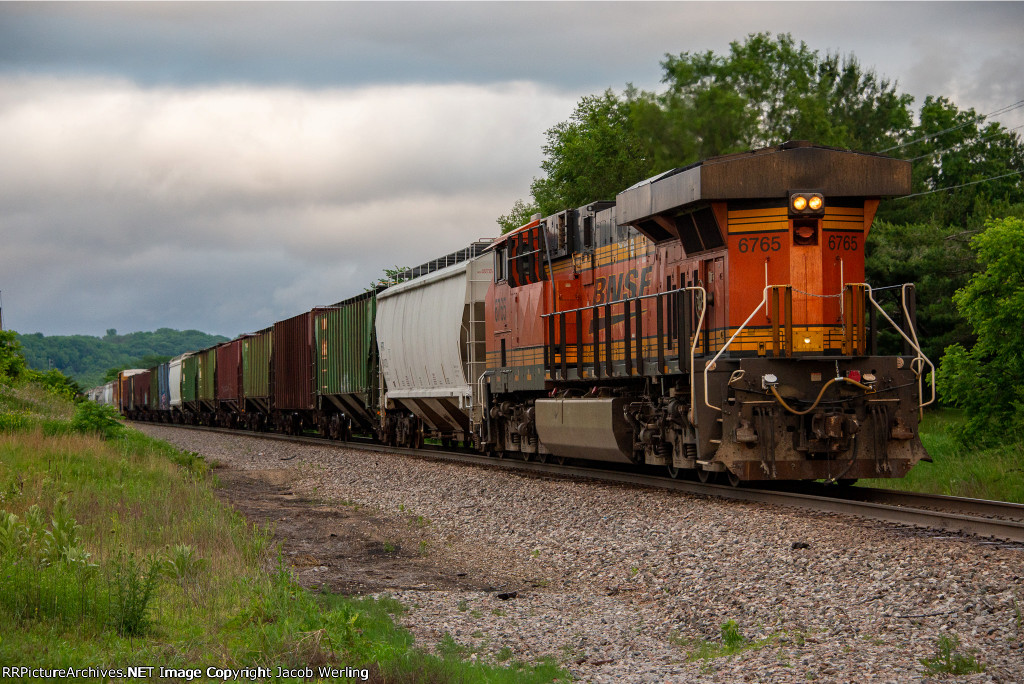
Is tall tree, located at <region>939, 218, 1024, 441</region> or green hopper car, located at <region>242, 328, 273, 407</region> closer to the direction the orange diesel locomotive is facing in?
the green hopper car

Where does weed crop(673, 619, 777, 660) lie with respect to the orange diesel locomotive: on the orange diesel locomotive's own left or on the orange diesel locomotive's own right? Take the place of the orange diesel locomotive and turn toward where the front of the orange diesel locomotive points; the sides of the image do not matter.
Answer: on the orange diesel locomotive's own left

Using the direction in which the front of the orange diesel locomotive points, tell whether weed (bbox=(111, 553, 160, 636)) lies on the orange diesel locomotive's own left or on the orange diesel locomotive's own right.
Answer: on the orange diesel locomotive's own left

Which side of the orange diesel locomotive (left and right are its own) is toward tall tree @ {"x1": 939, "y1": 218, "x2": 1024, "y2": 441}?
left

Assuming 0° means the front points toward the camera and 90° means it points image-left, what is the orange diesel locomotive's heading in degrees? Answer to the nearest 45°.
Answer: approximately 135°
